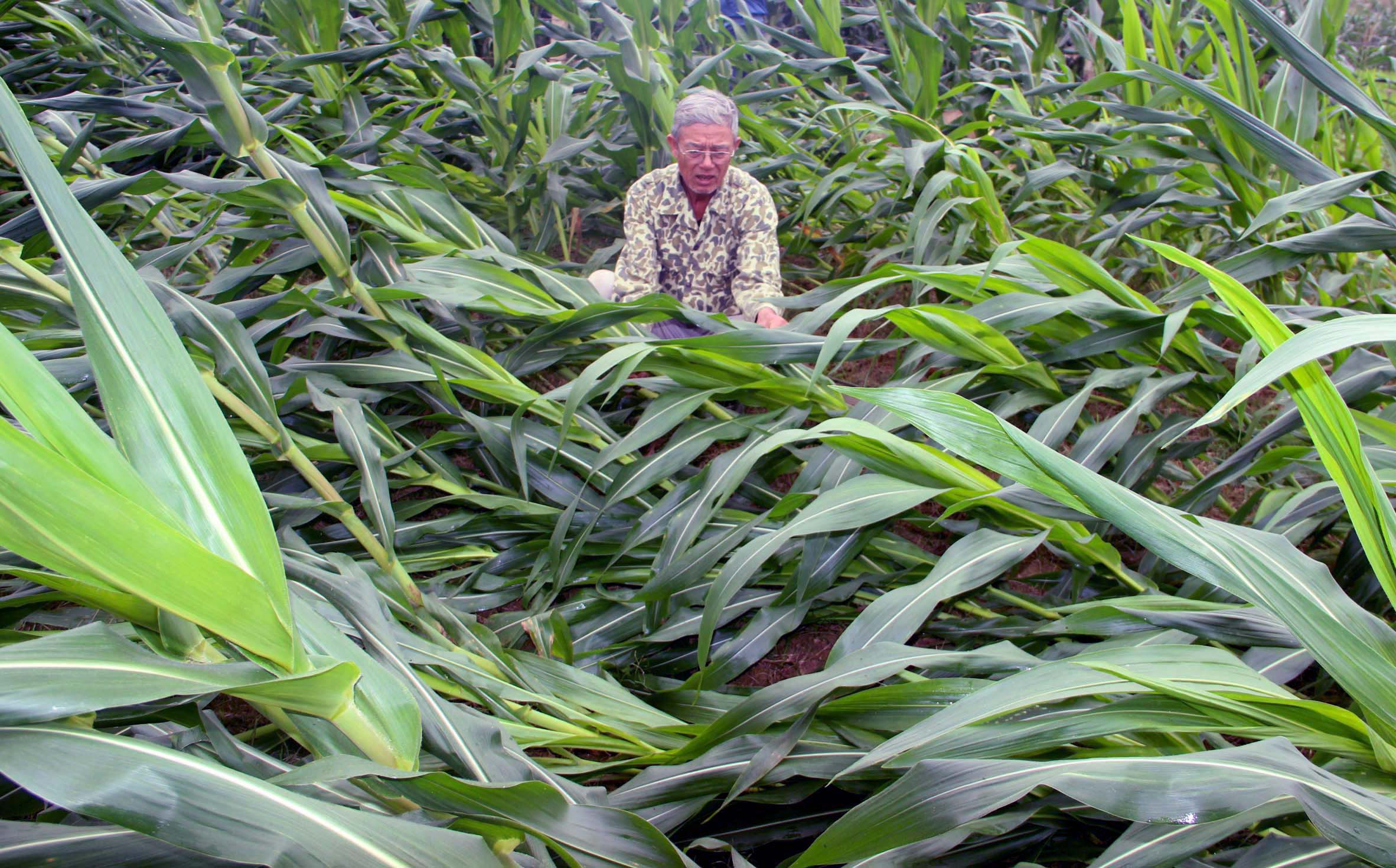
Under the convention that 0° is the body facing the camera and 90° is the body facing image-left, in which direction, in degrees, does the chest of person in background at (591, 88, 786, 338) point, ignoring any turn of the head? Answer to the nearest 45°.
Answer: approximately 0°
